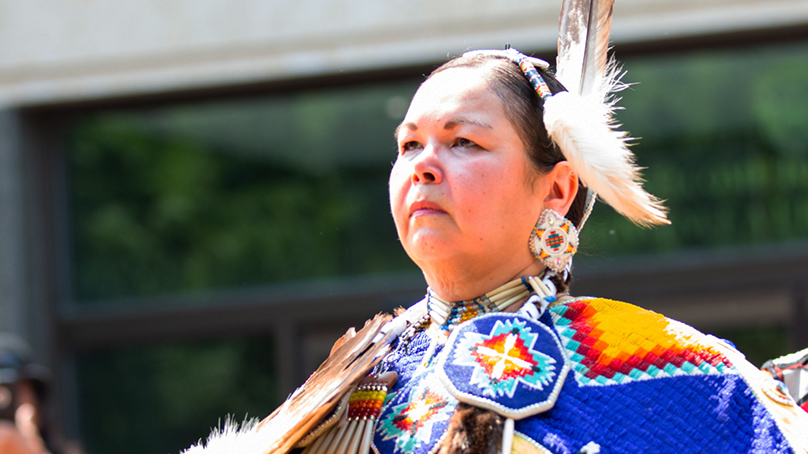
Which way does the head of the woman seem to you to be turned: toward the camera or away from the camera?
toward the camera
